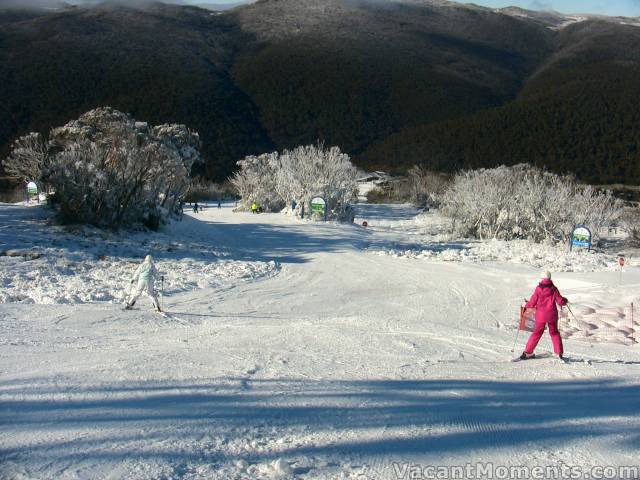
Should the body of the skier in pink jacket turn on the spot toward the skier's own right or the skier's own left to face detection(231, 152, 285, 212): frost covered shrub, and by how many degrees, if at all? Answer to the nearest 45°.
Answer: approximately 45° to the skier's own left

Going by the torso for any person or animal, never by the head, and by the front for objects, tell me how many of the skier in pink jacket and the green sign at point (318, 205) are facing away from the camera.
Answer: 1

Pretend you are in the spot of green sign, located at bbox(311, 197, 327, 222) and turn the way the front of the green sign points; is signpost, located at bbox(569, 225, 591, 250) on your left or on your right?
on your left

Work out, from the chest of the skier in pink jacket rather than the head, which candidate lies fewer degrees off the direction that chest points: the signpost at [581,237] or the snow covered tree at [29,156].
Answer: the signpost

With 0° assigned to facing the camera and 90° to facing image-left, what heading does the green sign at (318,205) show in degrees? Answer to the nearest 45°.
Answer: approximately 0°

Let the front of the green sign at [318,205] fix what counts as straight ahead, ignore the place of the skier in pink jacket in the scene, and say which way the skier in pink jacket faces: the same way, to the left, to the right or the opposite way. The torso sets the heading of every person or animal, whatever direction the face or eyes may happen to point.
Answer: the opposite way

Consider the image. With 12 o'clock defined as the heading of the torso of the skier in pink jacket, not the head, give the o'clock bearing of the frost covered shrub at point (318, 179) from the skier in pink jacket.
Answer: The frost covered shrub is roughly at 11 o'clock from the skier in pink jacket.

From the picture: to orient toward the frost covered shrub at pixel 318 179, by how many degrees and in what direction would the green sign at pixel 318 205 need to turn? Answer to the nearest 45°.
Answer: approximately 180°

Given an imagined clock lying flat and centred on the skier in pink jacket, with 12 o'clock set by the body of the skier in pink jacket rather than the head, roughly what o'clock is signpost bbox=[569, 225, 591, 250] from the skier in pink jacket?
The signpost is roughly at 12 o'clock from the skier in pink jacket.

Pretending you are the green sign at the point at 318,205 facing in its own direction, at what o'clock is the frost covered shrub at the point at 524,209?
The frost covered shrub is roughly at 9 o'clock from the green sign.

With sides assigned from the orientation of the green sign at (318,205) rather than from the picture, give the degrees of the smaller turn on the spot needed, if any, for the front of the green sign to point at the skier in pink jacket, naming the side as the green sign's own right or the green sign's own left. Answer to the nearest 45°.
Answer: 0° — it already faces them

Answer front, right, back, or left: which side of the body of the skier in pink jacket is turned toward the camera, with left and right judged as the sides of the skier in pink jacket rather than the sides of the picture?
back
